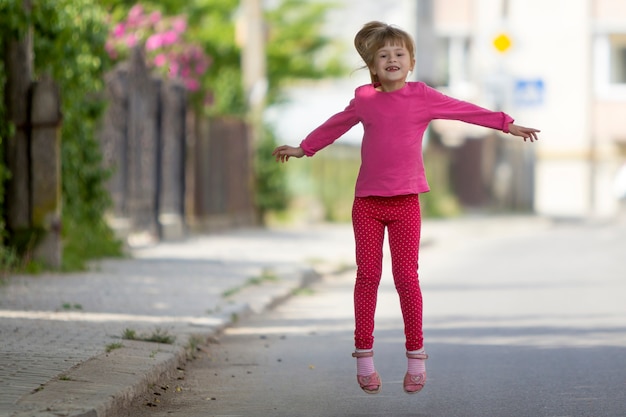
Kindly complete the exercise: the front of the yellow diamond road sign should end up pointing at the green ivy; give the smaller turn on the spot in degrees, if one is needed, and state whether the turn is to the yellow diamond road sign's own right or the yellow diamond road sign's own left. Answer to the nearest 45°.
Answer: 0° — it already faces it

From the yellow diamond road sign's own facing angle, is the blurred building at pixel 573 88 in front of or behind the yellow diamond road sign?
behind

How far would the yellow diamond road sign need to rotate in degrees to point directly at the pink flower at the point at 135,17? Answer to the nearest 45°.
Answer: approximately 45° to its right

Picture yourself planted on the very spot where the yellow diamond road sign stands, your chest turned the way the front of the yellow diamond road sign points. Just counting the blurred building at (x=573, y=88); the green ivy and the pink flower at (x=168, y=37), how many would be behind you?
1

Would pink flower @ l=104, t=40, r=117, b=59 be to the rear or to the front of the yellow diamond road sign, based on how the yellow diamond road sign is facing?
to the front

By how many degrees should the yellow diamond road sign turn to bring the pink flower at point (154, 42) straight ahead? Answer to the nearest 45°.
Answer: approximately 45° to its right

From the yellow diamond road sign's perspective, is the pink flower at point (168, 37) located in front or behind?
in front

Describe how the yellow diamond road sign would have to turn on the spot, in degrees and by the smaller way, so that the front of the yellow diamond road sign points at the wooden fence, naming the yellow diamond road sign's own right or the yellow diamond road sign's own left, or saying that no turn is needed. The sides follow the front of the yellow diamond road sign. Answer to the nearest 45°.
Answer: approximately 45° to the yellow diamond road sign's own right

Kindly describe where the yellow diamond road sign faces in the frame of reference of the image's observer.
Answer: facing the viewer
